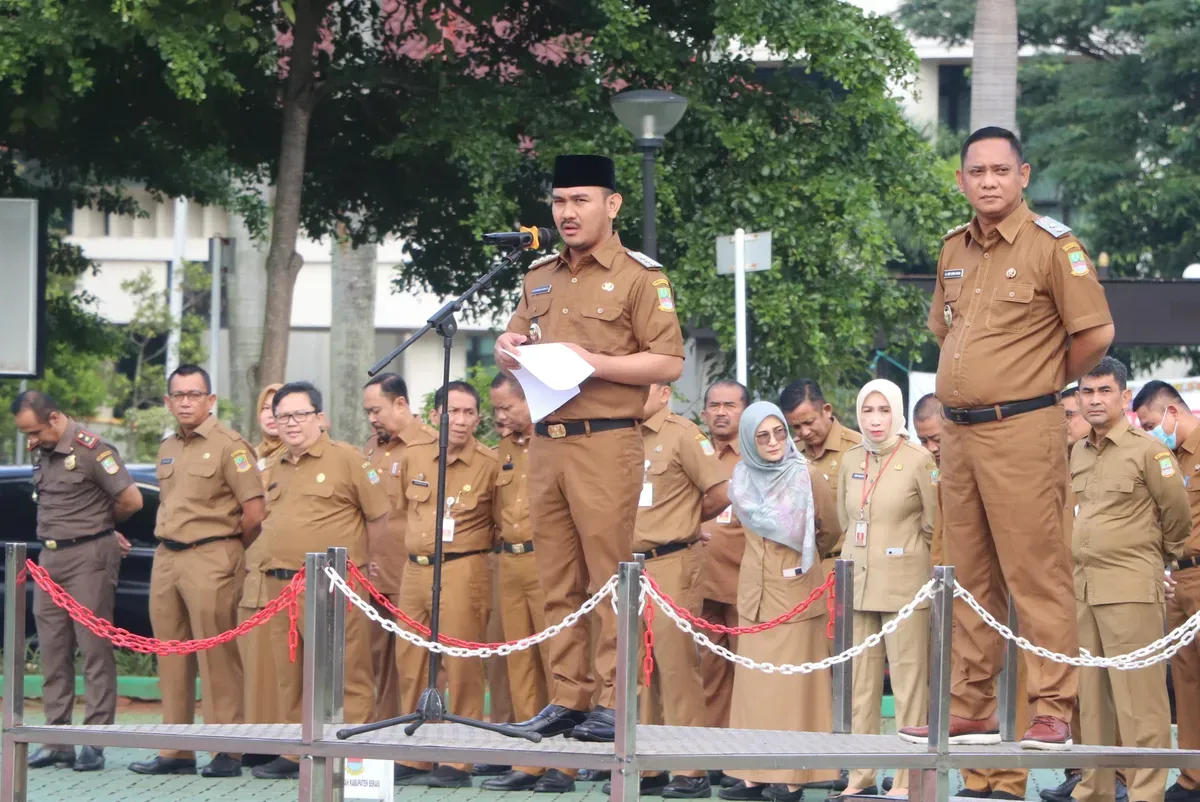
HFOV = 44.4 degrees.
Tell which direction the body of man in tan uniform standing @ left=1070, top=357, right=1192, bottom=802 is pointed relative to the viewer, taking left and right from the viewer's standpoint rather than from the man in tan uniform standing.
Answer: facing the viewer and to the left of the viewer

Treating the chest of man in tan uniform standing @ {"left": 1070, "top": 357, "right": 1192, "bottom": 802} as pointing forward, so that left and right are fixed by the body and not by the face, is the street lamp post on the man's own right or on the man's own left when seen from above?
on the man's own right

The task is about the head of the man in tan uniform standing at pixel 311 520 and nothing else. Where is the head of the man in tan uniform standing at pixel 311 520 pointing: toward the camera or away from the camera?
toward the camera

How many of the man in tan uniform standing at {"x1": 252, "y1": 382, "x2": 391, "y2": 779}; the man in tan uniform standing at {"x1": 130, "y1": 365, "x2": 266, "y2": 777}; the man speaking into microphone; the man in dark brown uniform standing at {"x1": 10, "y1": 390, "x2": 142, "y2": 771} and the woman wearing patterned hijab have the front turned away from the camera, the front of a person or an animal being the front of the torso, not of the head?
0

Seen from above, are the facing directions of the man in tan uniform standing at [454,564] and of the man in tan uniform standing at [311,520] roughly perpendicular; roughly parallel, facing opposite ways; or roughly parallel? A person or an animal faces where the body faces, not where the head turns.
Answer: roughly parallel

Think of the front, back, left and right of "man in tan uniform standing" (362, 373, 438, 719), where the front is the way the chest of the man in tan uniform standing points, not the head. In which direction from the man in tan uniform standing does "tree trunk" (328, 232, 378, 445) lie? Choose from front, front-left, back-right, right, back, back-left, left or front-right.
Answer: back-right

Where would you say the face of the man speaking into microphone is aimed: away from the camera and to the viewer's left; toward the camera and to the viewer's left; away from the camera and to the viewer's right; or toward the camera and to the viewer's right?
toward the camera and to the viewer's left

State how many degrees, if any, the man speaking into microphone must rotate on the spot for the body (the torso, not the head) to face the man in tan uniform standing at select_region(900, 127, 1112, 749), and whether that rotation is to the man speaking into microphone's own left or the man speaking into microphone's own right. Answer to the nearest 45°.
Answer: approximately 135° to the man speaking into microphone's own left

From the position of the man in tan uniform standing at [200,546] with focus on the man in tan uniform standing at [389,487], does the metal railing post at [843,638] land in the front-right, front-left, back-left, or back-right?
front-right

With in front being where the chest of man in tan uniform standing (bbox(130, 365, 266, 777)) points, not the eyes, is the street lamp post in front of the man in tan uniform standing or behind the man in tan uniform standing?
behind

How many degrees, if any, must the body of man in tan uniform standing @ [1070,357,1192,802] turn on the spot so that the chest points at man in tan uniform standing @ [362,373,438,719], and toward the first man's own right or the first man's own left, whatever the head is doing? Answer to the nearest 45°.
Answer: approximately 45° to the first man's own right

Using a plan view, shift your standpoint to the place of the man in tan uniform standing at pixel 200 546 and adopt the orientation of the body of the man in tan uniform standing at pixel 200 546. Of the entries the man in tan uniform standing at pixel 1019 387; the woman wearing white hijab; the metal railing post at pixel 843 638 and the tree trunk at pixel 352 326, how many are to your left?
3

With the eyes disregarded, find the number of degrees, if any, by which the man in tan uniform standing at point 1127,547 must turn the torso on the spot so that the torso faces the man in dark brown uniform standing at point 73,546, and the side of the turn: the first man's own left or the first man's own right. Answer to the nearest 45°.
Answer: approximately 45° to the first man's own right
